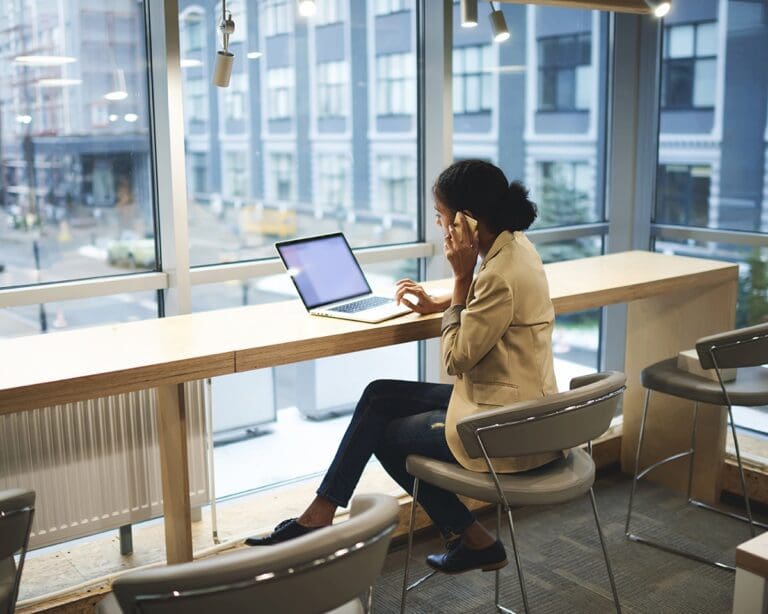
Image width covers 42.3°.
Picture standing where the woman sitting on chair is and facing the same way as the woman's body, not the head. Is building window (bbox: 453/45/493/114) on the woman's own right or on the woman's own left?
on the woman's own right

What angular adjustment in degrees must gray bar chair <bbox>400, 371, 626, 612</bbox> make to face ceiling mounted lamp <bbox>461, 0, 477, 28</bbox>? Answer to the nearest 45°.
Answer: approximately 45° to its right

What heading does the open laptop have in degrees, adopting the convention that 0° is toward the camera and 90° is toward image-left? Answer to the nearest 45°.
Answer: approximately 315°

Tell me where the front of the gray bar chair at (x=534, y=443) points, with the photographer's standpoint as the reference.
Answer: facing away from the viewer and to the left of the viewer

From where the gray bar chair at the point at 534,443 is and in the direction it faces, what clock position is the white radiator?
The white radiator is roughly at 11 o'clock from the gray bar chair.

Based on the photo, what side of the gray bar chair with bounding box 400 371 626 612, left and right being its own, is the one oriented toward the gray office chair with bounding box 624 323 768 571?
right

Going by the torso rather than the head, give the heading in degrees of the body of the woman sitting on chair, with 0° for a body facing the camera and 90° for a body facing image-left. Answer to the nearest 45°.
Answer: approximately 90°

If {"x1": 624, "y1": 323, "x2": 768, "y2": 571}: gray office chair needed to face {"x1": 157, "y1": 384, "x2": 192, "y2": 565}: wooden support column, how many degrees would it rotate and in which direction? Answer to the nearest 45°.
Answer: approximately 90° to its left

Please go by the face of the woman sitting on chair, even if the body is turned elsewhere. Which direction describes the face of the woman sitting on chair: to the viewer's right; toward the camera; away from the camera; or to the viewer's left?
to the viewer's left

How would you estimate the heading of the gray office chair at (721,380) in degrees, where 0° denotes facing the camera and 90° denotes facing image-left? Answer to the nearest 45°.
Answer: approximately 135°

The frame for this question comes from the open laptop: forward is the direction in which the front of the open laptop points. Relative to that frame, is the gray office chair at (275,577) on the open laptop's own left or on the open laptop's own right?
on the open laptop's own right

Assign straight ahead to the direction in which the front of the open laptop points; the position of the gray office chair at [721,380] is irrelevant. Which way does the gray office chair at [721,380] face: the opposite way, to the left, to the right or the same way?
the opposite way
